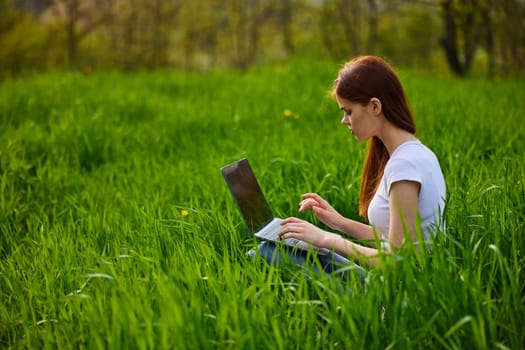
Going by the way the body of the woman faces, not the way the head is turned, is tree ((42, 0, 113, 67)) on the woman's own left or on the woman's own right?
on the woman's own right

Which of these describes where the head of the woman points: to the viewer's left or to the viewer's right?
to the viewer's left

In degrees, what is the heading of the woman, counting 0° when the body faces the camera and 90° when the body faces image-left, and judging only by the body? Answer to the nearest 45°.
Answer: approximately 90°
